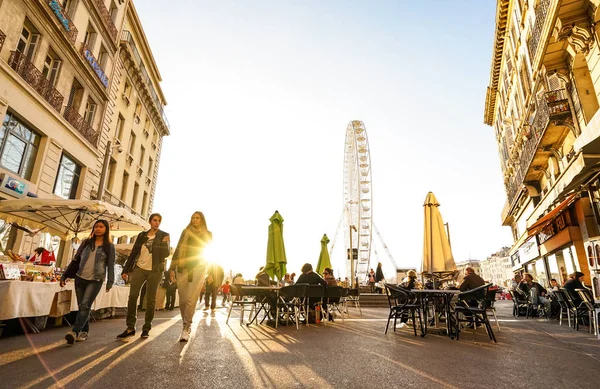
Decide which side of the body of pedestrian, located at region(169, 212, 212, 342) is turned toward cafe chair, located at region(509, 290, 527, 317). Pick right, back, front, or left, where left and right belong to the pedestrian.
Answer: left

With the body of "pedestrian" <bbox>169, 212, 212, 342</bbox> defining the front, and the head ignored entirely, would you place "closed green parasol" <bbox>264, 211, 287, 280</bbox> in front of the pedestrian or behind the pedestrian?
behind

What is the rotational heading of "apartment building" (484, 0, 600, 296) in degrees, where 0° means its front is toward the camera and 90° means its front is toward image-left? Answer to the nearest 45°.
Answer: approximately 90°

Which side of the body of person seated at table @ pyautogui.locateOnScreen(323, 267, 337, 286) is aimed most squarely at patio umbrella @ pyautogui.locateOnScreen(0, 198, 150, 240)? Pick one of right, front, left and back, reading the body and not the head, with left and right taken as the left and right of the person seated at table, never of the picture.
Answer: front

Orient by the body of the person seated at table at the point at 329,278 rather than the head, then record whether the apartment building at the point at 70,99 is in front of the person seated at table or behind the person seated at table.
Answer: in front

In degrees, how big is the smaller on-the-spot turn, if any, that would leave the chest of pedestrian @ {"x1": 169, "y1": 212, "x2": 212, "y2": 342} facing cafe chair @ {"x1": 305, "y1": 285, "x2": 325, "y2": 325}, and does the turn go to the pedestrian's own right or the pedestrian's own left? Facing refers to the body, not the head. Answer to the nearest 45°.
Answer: approximately 135° to the pedestrian's own left
